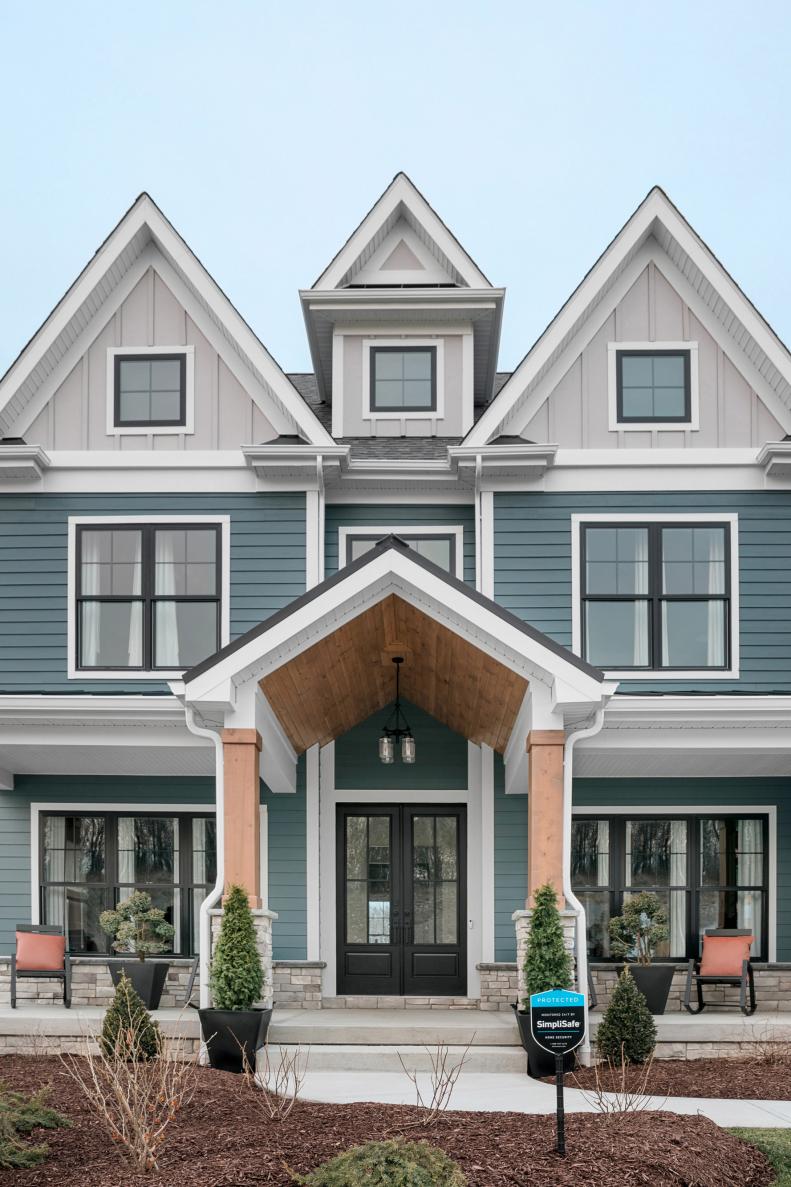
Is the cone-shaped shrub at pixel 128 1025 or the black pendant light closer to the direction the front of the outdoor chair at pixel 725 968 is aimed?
the cone-shaped shrub

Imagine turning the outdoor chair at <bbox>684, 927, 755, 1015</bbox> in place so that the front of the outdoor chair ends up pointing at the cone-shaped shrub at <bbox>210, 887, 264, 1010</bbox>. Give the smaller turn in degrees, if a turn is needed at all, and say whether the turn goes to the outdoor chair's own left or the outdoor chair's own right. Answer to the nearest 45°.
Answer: approximately 45° to the outdoor chair's own right

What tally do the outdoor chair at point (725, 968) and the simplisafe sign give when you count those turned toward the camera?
2

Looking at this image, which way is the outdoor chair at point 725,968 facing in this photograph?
toward the camera

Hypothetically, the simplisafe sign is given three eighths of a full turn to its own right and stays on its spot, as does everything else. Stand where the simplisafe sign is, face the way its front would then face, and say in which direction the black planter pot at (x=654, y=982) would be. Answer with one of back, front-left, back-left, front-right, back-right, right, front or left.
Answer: front-right

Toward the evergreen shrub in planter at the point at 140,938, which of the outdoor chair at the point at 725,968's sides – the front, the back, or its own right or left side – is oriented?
right

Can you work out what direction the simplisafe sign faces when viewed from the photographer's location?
facing the viewer

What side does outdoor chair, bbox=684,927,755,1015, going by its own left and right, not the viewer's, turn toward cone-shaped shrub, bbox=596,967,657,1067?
front

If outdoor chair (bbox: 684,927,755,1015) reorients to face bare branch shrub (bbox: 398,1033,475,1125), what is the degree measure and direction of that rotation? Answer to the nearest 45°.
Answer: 0° — it already faces it

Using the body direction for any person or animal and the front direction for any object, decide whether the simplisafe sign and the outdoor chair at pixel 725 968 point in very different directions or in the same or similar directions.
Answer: same or similar directions
